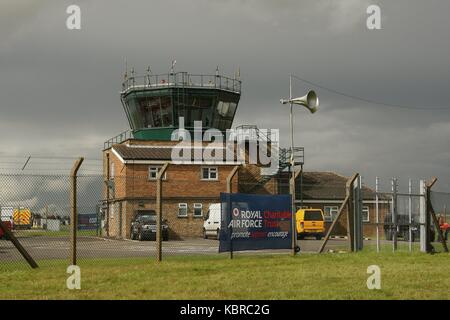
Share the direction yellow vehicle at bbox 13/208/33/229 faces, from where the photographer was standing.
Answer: facing away from the viewer

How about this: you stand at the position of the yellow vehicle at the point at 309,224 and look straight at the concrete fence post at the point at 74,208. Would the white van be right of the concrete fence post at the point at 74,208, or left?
right

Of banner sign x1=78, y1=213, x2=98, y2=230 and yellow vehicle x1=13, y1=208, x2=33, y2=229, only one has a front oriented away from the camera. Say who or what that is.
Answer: the yellow vehicle

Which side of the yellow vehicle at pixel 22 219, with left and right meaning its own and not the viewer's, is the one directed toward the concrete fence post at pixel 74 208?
back

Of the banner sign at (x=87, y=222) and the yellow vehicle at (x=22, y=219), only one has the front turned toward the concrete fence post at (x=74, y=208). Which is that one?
the banner sign

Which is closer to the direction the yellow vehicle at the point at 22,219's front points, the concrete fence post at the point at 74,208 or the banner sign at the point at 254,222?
the banner sign

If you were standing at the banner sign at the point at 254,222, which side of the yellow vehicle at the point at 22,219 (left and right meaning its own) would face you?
back
